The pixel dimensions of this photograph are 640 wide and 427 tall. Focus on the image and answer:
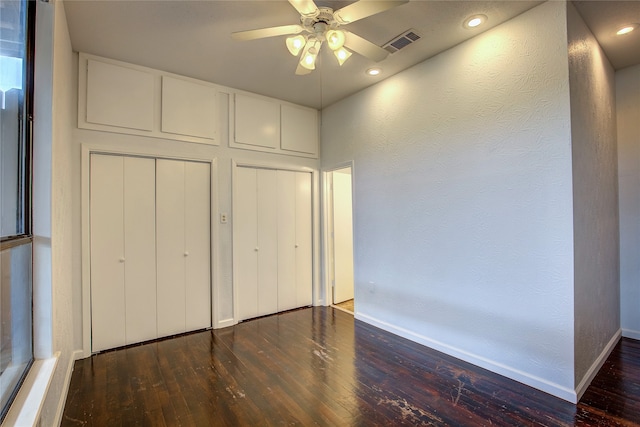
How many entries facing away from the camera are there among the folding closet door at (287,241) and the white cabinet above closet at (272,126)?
0

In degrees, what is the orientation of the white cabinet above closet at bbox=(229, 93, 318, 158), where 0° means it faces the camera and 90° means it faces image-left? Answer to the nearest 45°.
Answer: approximately 315°

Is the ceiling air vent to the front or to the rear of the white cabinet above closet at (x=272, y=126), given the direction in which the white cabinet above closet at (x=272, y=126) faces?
to the front

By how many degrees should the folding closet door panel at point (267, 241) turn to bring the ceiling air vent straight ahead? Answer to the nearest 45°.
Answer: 0° — it already faces it

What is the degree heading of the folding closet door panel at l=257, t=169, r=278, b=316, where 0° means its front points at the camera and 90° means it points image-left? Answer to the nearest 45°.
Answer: approximately 315°

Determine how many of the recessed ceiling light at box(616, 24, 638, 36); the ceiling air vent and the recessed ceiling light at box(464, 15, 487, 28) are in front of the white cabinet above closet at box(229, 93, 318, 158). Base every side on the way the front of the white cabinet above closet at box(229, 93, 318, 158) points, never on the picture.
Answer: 3

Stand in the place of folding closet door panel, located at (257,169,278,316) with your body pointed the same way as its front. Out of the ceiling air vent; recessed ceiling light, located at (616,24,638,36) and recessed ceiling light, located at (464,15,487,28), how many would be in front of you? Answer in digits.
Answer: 3

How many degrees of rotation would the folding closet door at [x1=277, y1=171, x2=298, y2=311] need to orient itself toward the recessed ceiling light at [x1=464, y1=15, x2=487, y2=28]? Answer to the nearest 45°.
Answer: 0° — it already faces it

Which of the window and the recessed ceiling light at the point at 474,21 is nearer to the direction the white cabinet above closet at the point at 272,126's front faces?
the recessed ceiling light
